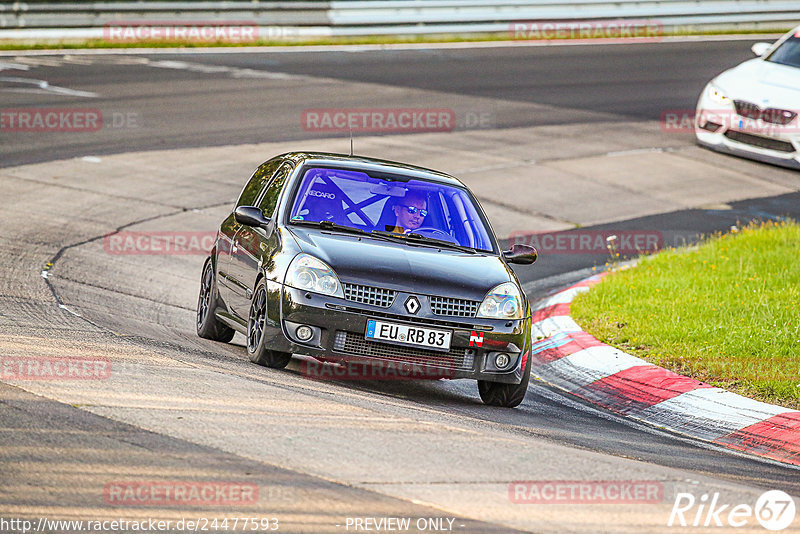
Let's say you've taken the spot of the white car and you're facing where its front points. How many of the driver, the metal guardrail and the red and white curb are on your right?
1

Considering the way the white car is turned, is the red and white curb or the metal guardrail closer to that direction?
the red and white curb

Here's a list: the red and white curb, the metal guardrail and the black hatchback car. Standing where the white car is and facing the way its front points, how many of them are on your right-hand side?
1

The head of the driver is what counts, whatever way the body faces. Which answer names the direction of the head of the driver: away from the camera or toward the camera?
toward the camera

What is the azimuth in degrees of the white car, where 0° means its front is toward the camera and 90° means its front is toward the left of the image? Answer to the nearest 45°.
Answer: approximately 45°

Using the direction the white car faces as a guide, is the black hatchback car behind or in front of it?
in front

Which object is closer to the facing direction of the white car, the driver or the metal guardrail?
the driver

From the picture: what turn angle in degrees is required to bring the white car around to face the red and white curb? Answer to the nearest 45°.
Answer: approximately 45° to its left

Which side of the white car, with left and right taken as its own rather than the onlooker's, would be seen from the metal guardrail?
right

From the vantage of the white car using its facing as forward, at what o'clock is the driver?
The driver is roughly at 11 o'clock from the white car.
